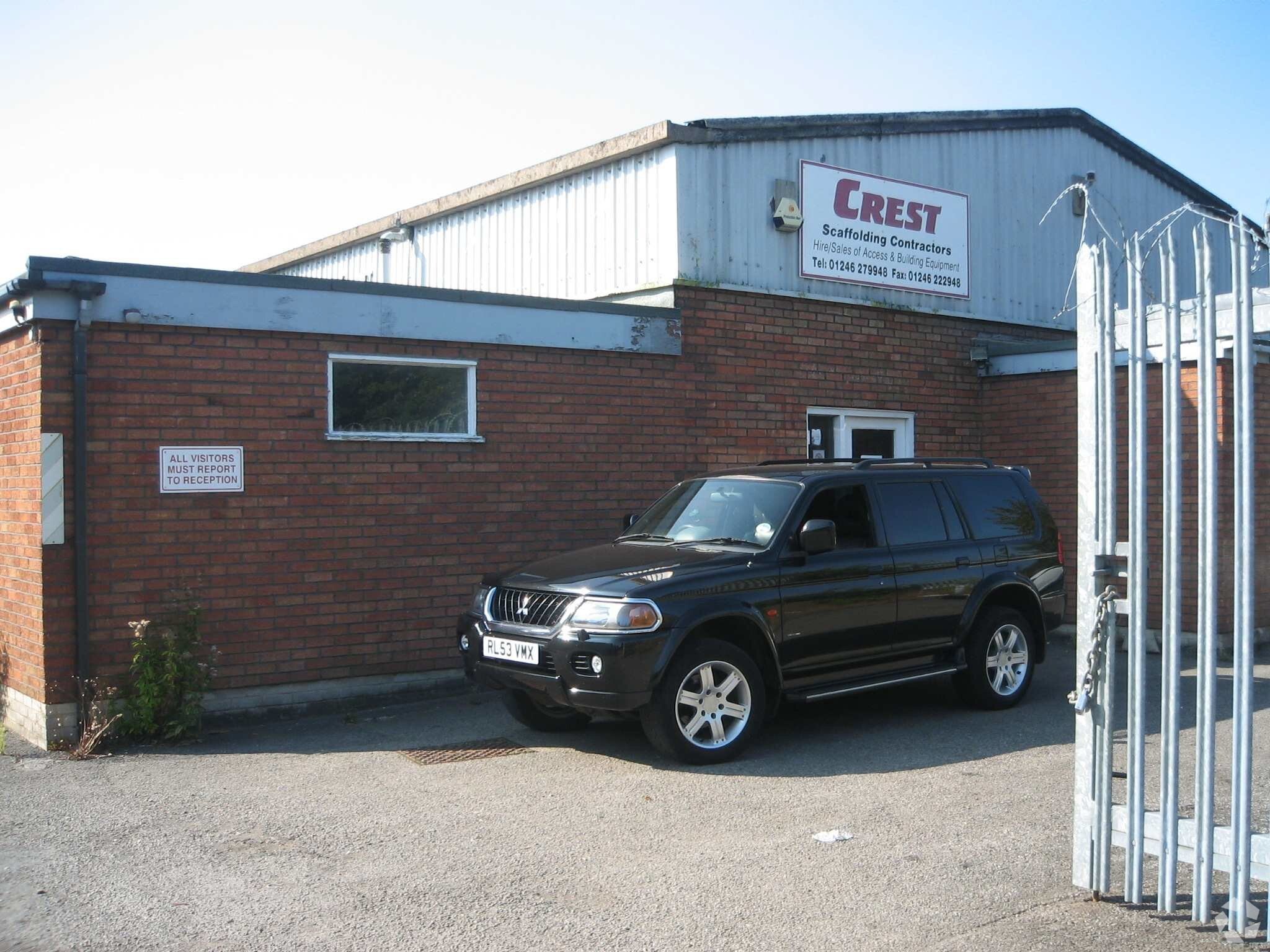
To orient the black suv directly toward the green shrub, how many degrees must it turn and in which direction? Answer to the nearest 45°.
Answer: approximately 45° to its right

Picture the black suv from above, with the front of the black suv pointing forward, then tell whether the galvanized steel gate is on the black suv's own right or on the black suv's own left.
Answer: on the black suv's own left

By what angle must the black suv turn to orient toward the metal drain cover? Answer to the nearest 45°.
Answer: approximately 45° to its right

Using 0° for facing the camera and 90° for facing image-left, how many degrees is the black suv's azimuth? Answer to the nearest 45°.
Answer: approximately 45°

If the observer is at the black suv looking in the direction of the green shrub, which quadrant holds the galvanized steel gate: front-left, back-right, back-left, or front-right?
back-left
